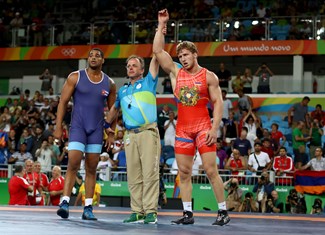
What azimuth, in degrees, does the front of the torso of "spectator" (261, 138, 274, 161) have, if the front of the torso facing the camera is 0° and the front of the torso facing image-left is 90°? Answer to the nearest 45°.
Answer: approximately 45°

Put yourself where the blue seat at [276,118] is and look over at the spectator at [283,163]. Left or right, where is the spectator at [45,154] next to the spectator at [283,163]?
right

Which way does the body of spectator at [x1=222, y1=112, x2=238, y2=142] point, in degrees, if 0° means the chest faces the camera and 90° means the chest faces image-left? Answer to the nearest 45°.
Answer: approximately 0°

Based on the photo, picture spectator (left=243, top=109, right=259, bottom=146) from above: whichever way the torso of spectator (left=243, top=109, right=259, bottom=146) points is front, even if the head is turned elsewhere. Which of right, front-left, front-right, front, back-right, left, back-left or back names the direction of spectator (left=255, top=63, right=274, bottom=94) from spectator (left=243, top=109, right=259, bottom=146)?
back

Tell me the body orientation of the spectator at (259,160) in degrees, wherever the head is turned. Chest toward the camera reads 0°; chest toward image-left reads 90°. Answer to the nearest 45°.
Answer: approximately 0°

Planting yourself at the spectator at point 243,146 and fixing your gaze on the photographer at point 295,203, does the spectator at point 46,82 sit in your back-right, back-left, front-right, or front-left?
back-right

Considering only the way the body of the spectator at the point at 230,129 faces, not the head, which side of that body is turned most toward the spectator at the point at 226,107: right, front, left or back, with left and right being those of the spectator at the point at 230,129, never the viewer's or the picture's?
back

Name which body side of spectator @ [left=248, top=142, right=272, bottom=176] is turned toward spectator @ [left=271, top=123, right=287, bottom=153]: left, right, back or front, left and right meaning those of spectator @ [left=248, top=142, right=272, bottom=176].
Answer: back

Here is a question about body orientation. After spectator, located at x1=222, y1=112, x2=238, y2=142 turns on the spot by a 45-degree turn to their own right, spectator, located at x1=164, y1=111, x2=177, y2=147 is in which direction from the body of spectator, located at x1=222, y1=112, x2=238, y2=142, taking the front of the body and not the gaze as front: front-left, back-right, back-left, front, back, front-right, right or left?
front-right

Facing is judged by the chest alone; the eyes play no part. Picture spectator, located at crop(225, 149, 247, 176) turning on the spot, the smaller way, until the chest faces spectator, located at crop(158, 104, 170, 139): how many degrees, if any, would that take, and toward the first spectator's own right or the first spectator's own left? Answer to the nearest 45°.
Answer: approximately 135° to the first spectator's own right
